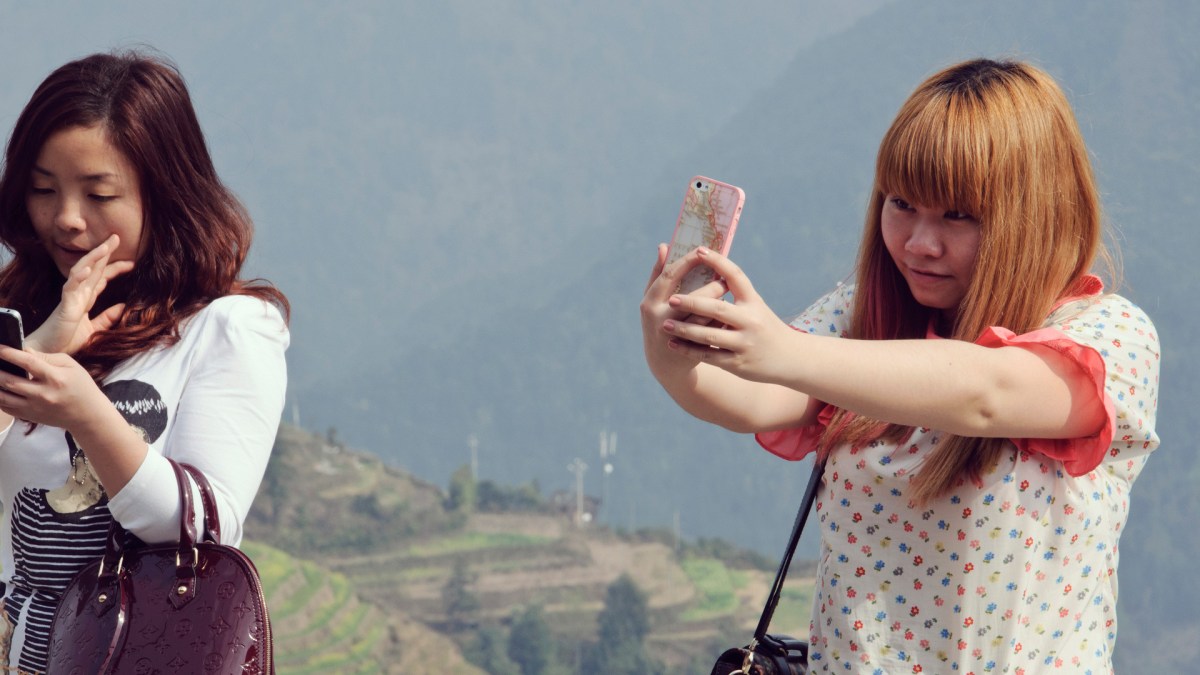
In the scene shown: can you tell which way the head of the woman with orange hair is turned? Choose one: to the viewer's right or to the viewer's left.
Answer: to the viewer's left

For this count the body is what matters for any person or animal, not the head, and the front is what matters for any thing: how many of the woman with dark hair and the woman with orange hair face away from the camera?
0

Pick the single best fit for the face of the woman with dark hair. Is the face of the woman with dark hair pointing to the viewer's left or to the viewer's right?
to the viewer's left

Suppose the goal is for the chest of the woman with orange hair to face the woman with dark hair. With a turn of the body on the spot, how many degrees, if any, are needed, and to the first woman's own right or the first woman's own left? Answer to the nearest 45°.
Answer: approximately 45° to the first woman's own right

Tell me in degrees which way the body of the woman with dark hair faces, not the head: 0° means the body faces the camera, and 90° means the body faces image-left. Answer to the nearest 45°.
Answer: approximately 45°

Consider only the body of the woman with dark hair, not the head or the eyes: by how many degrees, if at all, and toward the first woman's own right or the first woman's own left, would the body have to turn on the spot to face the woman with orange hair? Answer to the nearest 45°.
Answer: approximately 90° to the first woman's own left

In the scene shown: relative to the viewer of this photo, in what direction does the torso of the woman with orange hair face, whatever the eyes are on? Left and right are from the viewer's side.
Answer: facing the viewer and to the left of the viewer
